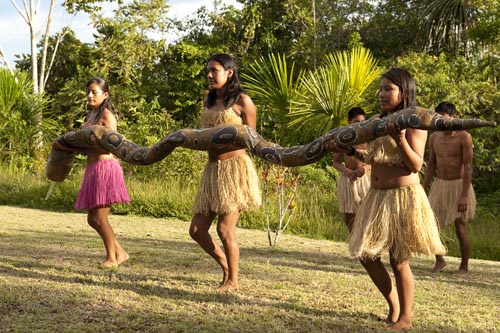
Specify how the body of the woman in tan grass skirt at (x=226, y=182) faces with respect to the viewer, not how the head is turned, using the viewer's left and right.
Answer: facing the viewer and to the left of the viewer

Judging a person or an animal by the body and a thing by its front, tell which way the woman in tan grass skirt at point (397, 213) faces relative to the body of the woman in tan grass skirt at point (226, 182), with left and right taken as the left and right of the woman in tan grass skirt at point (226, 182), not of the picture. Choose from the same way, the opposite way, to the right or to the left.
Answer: the same way

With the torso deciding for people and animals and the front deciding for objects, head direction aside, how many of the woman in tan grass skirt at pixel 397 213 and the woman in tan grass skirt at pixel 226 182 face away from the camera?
0

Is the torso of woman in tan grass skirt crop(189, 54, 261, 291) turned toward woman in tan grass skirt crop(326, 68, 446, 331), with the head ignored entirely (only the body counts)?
no

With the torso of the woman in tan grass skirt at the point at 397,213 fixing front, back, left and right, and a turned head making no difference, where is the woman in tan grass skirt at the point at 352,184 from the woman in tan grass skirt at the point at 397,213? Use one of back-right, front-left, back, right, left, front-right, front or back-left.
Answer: back-right

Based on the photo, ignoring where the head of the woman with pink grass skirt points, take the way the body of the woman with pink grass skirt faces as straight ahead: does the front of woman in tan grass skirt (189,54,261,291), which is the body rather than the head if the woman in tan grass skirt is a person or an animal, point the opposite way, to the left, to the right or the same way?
the same way

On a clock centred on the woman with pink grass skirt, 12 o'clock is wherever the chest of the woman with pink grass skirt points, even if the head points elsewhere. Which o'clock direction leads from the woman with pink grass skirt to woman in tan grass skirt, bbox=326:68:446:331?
The woman in tan grass skirt is roughly at 9 o'clock from the woman with pink grass skirt.

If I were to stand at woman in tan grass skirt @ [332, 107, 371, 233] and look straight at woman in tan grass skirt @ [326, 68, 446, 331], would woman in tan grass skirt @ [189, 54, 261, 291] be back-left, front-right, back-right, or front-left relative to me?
front-right

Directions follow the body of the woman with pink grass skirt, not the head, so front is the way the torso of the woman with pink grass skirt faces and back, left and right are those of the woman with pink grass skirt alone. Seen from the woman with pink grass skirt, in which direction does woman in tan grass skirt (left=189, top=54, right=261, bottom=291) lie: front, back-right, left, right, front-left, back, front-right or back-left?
left

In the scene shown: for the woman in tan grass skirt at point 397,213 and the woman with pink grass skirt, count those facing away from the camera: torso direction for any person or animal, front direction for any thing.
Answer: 0

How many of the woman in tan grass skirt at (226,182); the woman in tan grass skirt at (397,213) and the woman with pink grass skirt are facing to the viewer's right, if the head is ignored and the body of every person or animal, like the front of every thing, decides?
0

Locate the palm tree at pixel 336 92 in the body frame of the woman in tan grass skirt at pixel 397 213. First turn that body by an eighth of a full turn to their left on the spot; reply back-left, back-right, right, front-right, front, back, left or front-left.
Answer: back

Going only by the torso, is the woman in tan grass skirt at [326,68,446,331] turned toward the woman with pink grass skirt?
no

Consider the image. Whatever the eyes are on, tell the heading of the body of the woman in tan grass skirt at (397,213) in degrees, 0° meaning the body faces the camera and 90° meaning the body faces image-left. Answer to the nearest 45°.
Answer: approximately 45°

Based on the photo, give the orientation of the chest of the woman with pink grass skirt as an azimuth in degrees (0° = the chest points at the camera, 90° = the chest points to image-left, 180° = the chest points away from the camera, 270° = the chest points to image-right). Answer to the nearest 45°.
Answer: approximately 45°

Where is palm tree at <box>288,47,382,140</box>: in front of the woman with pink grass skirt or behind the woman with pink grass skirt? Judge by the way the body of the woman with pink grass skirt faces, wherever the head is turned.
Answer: behind
